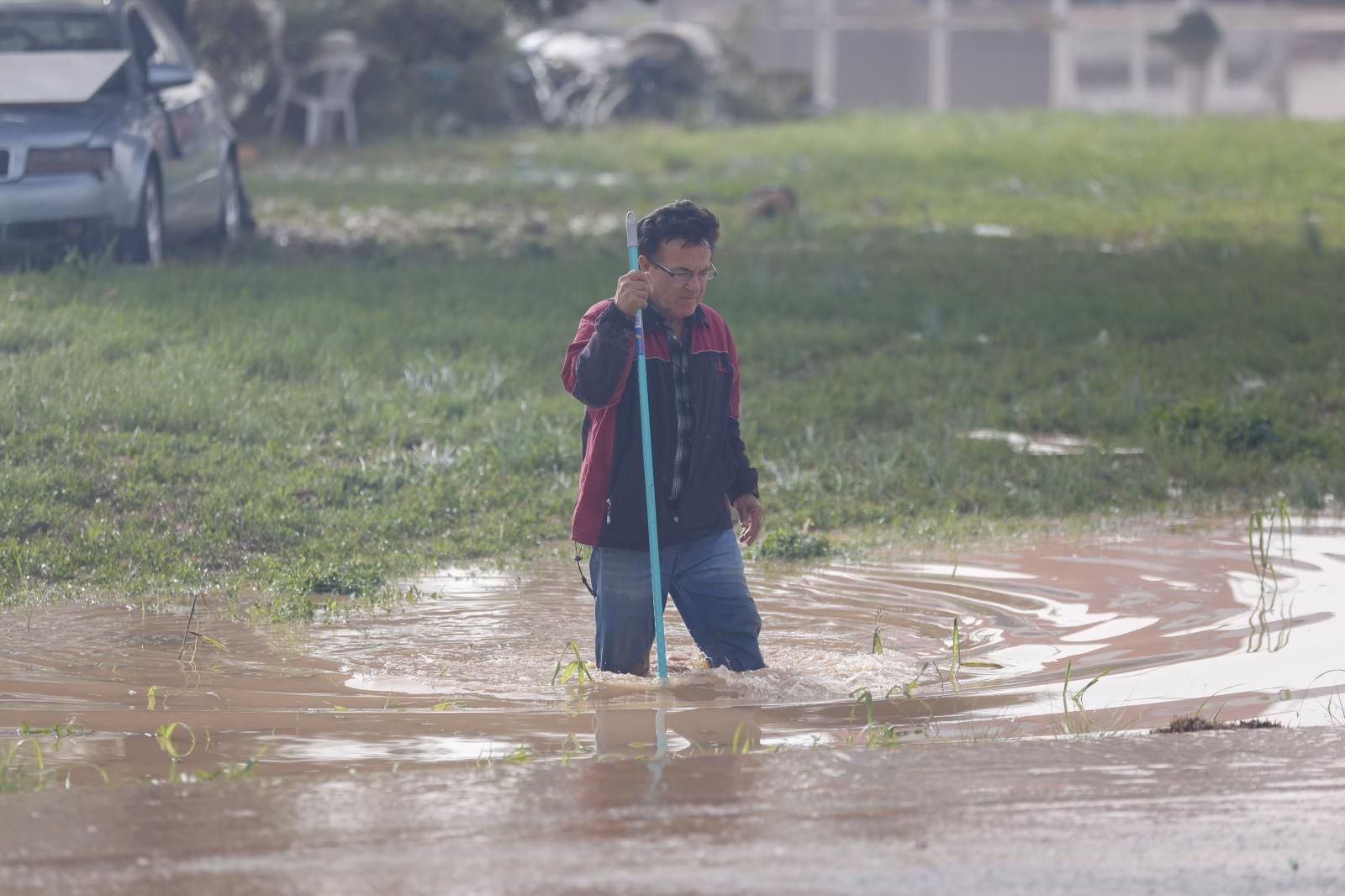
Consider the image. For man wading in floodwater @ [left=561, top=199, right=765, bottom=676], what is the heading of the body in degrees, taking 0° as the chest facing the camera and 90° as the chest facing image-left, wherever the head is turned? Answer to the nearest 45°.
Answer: approximately 315°

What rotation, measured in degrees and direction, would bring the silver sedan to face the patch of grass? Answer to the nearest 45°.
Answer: approximately 45° to its left

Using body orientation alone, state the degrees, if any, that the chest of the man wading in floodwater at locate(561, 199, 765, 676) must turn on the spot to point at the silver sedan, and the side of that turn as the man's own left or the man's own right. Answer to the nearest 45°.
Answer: approximately 180°

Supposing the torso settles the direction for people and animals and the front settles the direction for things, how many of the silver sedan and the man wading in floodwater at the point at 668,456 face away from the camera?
0

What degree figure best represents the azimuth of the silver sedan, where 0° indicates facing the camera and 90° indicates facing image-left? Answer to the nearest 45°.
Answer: approximately 0°

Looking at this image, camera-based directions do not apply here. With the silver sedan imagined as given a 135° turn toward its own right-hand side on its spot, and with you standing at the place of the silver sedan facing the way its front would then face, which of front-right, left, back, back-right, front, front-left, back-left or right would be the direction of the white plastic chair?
front-right

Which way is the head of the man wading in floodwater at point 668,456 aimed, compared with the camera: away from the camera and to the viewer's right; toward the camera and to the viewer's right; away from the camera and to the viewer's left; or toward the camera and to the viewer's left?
toward the camera and to the viewer's right
